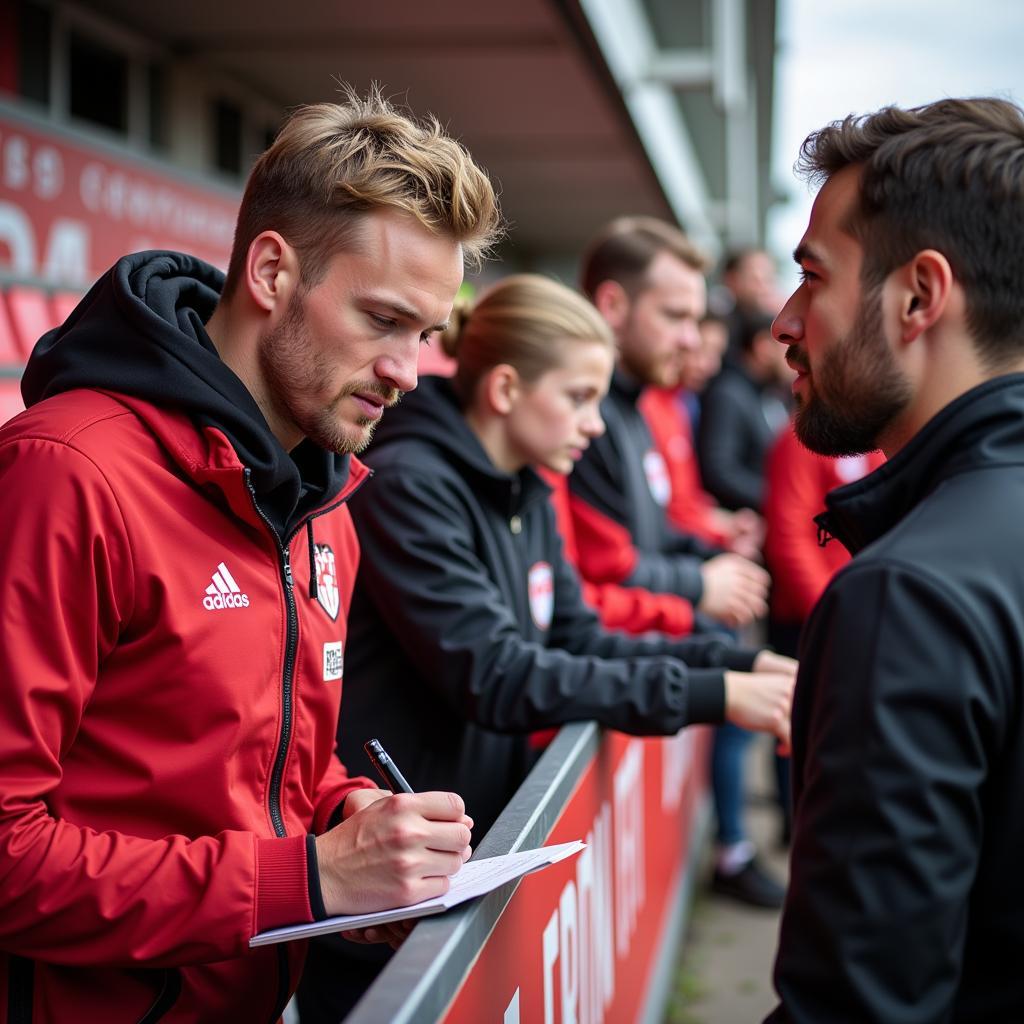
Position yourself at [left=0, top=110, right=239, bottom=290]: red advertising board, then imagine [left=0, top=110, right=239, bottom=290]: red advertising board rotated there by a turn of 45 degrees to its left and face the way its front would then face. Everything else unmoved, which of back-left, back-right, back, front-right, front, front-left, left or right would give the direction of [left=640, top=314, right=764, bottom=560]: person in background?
front

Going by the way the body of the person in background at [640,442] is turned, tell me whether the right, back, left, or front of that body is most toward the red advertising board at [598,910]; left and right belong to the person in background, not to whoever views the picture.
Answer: right

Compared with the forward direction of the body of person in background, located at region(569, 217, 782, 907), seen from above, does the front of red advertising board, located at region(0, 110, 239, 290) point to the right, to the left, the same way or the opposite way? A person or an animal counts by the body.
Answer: the same way

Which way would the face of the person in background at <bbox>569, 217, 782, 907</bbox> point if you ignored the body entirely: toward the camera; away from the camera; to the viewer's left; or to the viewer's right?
to the viewer's right

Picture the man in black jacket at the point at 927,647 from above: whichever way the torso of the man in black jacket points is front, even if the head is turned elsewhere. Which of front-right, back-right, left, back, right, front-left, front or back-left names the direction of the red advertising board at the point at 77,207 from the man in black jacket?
front-right

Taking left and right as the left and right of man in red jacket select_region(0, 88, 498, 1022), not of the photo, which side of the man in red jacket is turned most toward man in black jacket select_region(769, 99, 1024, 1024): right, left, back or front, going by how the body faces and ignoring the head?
front

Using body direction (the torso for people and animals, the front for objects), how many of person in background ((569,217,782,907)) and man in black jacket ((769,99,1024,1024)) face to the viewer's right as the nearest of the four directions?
1

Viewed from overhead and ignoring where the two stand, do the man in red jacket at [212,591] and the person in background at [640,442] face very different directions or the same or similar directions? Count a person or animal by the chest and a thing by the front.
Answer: same or similar directions

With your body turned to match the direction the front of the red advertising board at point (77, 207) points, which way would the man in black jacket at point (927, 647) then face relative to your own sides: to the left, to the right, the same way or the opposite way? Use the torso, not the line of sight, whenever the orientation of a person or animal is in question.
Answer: the opposite way

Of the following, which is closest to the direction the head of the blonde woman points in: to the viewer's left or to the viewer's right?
to the viewer's right

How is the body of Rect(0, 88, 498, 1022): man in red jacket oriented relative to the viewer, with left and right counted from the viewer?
facing the viewer and to the right of the viewer

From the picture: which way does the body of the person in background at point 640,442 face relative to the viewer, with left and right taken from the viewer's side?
facing to the right of the viewer

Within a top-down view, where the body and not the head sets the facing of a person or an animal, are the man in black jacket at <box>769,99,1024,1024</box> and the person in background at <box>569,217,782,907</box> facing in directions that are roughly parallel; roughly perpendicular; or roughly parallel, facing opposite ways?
roughly parallel, facing opposite ways

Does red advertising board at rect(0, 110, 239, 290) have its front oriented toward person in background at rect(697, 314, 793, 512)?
no

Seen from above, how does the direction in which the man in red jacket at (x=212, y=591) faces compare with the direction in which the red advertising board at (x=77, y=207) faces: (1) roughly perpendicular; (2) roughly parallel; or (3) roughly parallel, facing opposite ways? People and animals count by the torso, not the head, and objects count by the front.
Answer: roughly parallel

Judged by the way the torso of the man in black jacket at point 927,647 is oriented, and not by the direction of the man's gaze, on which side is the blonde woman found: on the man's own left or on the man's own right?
on the man's own right

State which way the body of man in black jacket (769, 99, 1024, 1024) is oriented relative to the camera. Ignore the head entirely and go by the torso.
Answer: to the viewer's left
